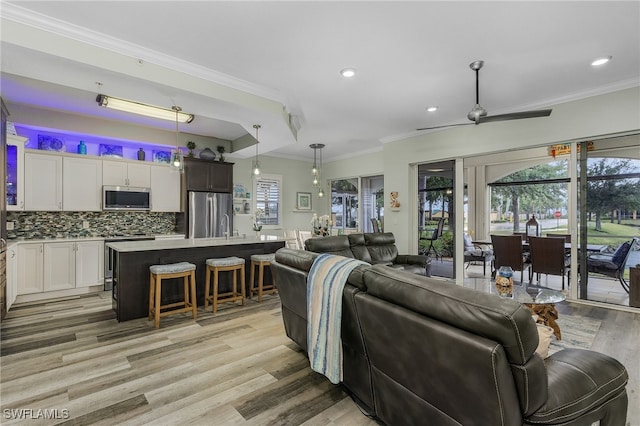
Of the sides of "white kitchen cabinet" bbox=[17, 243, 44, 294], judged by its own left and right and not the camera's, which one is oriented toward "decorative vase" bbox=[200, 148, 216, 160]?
left

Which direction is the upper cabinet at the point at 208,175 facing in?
toward the camera

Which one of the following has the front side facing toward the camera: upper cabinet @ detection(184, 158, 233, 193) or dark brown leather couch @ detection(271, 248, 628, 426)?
the upper cabinet

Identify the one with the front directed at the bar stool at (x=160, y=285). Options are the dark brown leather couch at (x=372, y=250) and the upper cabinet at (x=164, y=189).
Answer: the upper cabinet

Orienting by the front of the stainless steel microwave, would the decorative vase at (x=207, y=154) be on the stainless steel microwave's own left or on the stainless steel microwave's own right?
on the stainless steel microwave's own left

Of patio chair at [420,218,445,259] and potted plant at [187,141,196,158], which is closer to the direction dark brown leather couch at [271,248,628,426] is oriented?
the patio chair

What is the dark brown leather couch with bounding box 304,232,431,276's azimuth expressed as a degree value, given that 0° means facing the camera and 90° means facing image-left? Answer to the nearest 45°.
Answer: approximately 315°

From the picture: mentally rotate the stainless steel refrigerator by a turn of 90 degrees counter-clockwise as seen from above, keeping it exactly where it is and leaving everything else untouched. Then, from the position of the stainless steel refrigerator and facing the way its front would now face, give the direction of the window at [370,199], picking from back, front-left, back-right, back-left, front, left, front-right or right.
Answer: front

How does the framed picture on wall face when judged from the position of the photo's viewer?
facing the viewer

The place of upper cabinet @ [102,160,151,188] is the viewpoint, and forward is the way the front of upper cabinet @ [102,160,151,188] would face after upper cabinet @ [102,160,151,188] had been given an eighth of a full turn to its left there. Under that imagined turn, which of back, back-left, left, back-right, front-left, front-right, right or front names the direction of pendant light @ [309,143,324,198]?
front-left

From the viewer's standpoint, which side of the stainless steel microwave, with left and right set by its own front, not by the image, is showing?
front

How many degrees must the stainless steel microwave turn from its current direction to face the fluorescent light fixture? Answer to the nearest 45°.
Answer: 0° — it already faces it

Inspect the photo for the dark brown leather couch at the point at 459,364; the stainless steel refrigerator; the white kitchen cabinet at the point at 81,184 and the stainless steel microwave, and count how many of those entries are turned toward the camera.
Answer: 3

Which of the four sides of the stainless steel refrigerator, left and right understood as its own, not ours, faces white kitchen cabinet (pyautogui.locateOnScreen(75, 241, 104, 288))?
right

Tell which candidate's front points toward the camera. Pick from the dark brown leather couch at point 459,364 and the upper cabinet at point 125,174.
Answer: the upper cabinet

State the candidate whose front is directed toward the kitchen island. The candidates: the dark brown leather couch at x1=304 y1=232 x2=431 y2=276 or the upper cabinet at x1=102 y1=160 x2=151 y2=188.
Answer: the upper cabinet

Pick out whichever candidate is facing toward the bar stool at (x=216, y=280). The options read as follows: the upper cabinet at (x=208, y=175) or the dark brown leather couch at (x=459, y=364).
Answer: the upper cabinet

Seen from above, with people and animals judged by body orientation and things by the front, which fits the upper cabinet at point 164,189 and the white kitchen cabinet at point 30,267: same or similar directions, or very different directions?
same or similar directions
